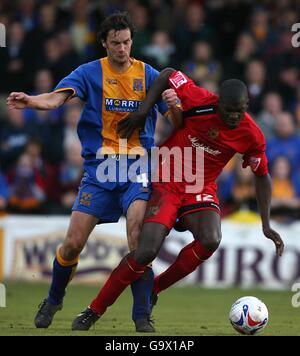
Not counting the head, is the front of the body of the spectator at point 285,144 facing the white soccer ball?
yes

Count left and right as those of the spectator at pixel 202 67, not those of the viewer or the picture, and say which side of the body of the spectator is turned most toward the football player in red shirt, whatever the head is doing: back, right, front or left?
front

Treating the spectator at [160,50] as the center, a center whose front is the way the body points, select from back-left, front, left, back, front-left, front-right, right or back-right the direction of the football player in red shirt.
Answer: front

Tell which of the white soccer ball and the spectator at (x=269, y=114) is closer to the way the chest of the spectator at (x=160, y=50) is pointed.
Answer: the white soccer ball

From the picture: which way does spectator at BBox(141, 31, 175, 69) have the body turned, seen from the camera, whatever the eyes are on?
toward the camera

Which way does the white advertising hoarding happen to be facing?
toward the camera

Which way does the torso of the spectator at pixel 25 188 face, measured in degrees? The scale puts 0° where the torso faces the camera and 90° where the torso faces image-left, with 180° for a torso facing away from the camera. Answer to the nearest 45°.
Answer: approximately 0°

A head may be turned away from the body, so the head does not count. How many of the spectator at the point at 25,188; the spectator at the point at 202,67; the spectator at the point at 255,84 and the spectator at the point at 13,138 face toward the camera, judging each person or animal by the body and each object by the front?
4

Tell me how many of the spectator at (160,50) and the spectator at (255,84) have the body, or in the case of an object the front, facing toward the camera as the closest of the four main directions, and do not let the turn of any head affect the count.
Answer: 2

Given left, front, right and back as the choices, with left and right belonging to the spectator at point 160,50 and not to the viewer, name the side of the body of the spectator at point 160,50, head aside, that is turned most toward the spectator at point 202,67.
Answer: left
